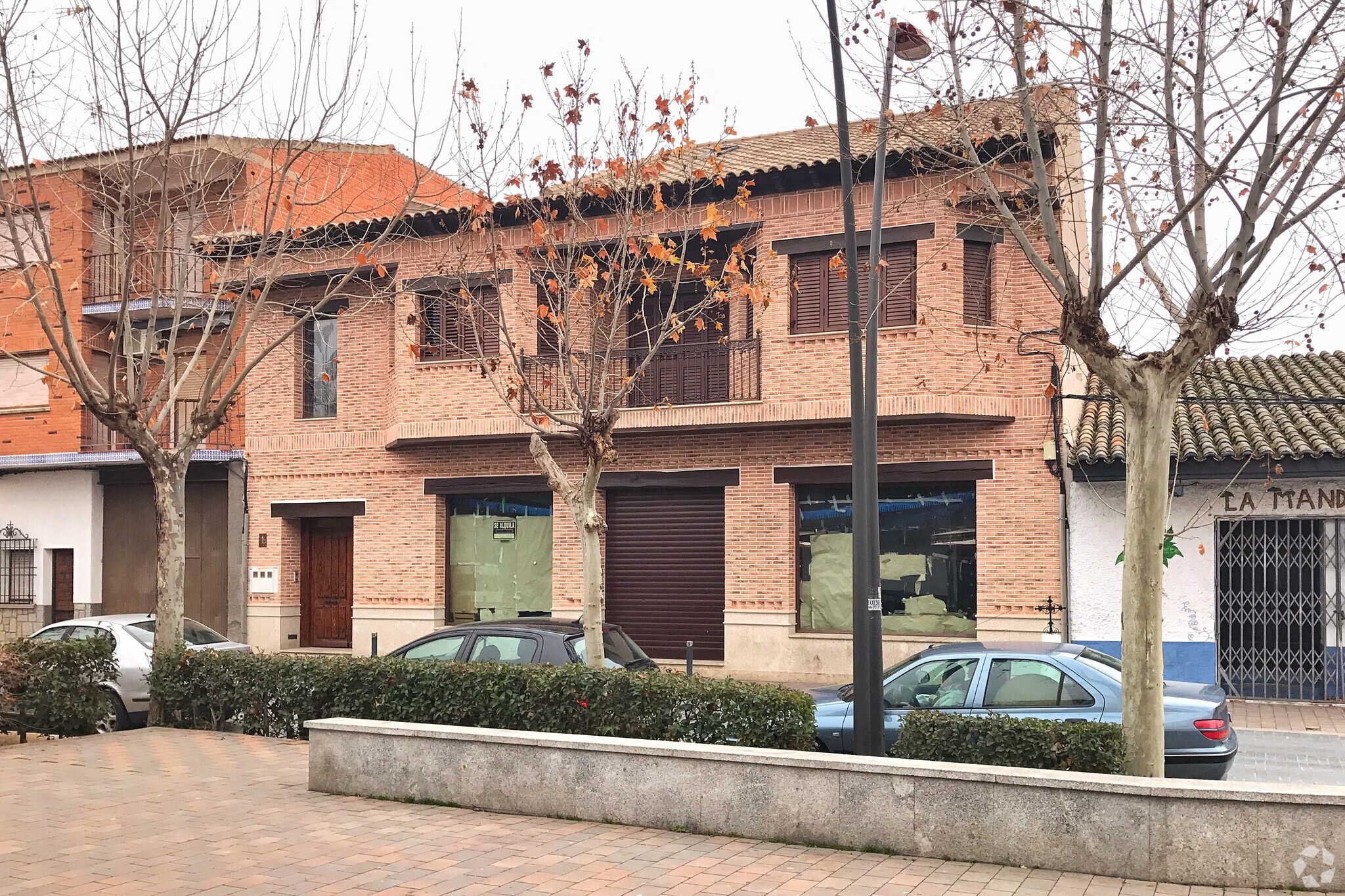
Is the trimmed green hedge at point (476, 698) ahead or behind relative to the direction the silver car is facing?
behind

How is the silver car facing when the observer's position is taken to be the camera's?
facing away from the viewer and to the left of the viewer

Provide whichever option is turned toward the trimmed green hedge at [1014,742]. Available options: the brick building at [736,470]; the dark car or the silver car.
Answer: the brick building

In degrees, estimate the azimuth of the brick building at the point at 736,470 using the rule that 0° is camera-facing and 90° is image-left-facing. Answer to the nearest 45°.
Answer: approximately 0°

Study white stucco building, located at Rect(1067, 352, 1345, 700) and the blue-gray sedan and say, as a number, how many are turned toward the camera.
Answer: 1

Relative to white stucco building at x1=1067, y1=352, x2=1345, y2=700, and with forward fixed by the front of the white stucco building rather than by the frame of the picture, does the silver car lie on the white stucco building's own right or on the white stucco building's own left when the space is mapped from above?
on the white stucco building's own right

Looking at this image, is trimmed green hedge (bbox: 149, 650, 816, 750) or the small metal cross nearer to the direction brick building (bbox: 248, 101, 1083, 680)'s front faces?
the trimmed green hedge

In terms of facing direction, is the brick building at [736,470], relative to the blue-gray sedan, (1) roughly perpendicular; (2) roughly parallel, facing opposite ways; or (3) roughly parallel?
roughly perpendicular

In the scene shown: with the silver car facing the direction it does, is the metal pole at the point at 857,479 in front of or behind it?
behind

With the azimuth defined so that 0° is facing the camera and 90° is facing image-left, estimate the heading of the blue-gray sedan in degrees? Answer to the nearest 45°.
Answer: approximately 90°
